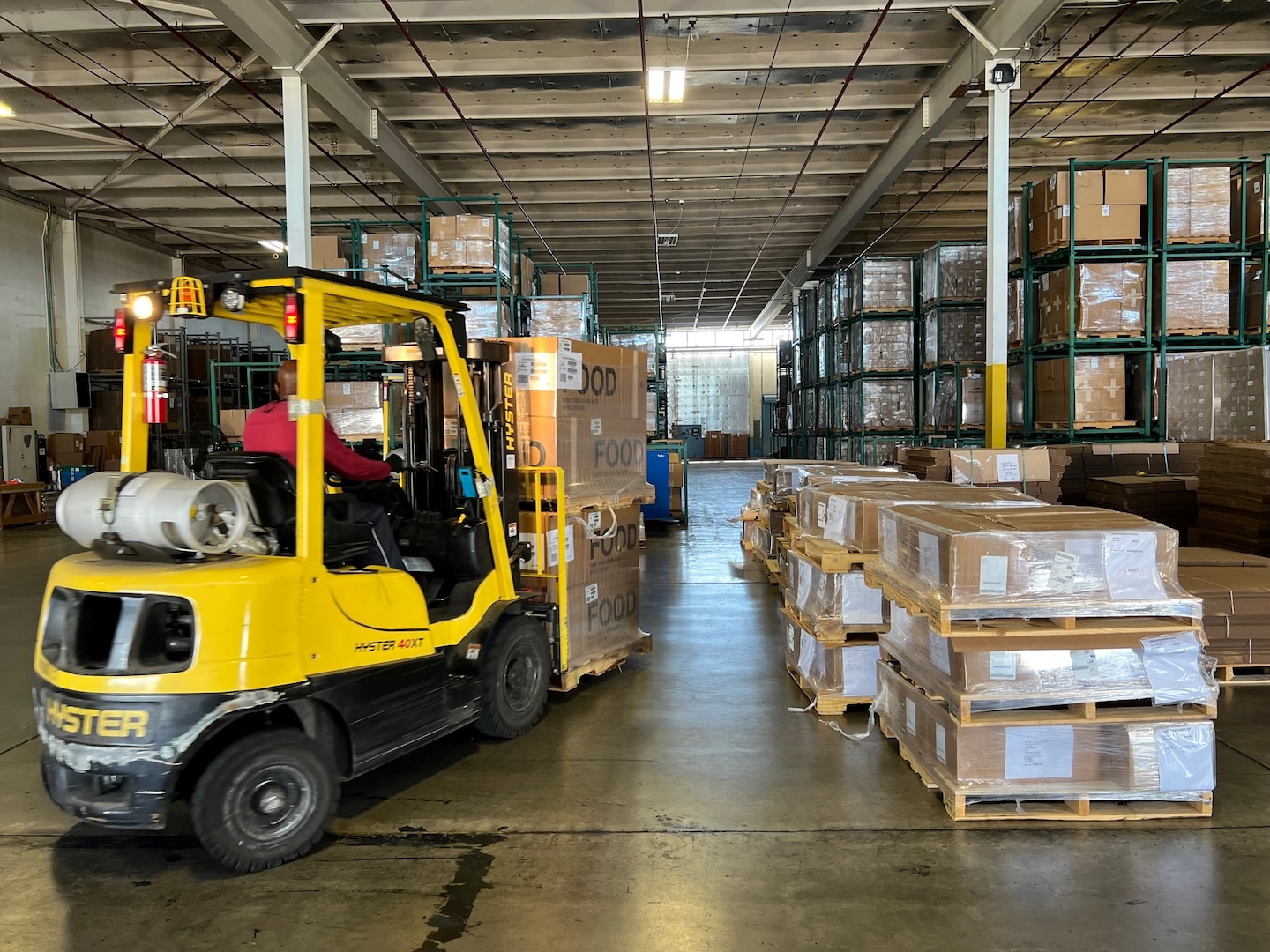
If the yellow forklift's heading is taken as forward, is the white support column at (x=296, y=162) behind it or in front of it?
in front

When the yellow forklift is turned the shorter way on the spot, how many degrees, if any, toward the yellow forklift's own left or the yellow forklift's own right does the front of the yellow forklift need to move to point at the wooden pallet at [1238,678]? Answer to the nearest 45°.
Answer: approximately 45° to the yellow forklift's own right

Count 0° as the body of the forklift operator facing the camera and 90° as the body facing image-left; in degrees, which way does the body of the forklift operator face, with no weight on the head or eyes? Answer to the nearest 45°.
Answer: approximately 225°

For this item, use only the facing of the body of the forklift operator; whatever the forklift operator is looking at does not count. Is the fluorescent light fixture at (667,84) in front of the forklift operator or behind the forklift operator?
in front

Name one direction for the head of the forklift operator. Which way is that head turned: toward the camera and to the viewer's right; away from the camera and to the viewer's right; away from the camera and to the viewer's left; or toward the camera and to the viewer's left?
away from the camera and to the viewer's right

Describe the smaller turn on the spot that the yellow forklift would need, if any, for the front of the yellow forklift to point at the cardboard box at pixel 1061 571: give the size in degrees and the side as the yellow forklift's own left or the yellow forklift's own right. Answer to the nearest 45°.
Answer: approximately 45° to the yellow forklift's own right

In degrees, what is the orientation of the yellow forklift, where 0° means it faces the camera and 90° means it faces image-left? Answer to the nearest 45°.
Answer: approximately 225°

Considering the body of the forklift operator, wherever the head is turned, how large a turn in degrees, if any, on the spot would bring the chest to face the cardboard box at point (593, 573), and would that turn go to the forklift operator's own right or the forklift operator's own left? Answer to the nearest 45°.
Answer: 0° — they already face it

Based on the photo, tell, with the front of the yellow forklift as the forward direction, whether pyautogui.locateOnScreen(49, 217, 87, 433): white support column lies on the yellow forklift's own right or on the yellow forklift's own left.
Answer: on the yellow forklift's own left

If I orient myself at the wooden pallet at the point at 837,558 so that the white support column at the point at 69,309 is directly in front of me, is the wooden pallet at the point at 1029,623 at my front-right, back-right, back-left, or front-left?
back-left
